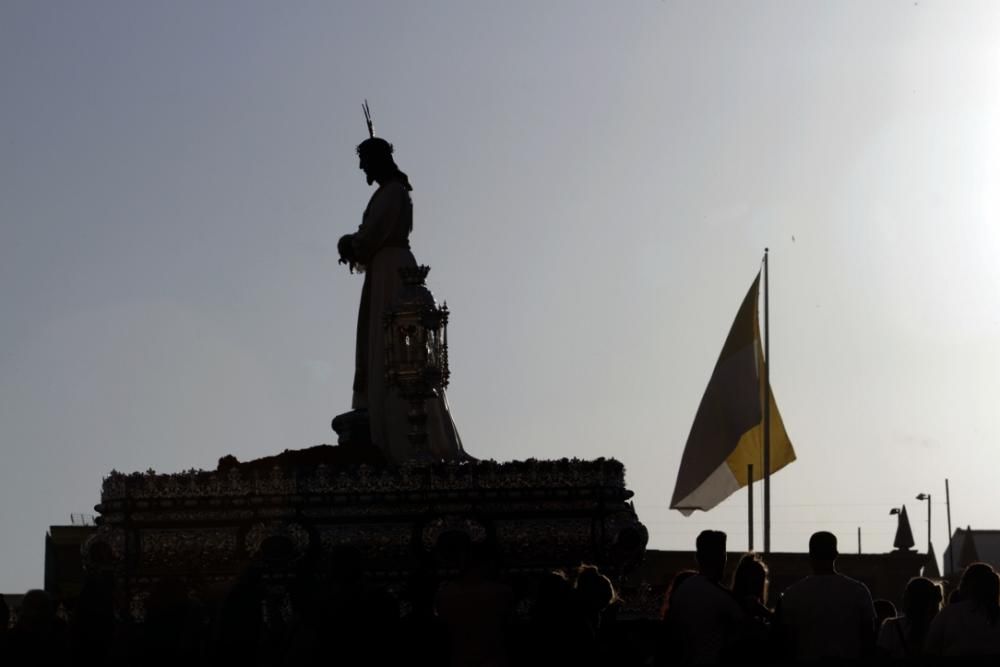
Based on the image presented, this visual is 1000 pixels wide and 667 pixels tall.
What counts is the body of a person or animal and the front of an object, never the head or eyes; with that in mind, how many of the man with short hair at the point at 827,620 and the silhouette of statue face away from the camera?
1

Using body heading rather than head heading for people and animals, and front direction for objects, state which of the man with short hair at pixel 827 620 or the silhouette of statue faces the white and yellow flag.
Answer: the man with short hair

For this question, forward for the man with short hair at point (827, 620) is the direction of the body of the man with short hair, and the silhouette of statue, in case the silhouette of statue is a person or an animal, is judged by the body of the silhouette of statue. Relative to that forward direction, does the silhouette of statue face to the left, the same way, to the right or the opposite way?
to the left

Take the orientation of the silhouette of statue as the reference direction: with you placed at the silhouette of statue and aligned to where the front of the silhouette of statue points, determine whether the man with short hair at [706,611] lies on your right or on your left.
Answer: on your left

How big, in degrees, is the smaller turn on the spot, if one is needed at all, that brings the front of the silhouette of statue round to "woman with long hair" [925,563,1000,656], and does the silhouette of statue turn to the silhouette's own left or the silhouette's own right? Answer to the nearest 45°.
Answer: approximately 90° to the silhouette's own left

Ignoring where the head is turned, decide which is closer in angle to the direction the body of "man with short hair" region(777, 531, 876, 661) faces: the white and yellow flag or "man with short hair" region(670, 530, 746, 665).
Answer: the white and yellow flag

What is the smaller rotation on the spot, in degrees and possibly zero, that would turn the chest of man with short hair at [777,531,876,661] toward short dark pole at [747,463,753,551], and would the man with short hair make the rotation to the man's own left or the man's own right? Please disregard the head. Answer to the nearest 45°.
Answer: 0° — they already face it

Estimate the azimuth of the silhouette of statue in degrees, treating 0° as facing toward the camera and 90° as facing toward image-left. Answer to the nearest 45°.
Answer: approximately 90°

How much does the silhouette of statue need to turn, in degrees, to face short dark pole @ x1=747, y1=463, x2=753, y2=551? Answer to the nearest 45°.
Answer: approximately 135° to its right

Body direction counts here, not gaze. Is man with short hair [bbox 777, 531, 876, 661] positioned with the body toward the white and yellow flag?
yes

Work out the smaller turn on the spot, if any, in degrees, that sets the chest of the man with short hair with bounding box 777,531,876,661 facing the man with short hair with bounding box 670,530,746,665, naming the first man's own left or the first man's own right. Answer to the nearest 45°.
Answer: approximately 90° to the first man's own left

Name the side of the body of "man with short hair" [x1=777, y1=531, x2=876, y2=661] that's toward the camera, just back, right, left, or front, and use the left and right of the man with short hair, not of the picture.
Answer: back

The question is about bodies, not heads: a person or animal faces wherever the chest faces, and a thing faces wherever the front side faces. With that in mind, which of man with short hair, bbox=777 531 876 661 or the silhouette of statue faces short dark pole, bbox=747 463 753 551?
the man with short hair

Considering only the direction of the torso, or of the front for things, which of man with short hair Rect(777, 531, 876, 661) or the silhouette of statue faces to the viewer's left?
the silhouette of statue

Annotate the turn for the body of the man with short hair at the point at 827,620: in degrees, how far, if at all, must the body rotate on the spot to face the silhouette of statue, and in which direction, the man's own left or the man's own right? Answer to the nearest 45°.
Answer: approximately 45° to the man's own left

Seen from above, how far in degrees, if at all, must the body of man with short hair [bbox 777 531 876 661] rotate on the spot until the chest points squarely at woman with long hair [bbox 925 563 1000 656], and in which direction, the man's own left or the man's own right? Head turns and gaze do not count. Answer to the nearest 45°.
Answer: approximately 90° to the man's own right
